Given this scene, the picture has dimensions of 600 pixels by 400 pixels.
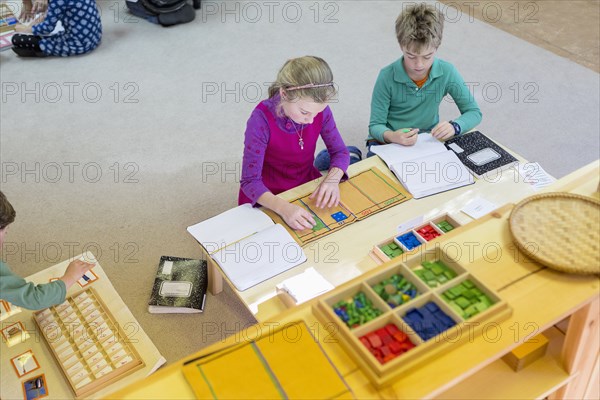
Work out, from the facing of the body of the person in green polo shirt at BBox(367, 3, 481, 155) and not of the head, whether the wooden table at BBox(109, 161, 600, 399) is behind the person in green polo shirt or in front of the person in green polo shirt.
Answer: in front

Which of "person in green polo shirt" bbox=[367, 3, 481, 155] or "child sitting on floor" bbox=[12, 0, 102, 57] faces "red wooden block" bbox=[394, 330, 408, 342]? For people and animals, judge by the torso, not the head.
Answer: the person in green polo shirt

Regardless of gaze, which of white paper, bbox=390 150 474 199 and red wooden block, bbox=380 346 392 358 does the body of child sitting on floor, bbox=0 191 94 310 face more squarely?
the white paper

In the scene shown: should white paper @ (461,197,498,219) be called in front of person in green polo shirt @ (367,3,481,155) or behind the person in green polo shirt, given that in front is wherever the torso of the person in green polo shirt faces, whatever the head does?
in front

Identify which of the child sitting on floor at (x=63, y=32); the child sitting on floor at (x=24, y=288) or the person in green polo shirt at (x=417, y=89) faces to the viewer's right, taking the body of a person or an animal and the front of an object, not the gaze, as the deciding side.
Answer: the child sitting on floor at (x=24, y=288)

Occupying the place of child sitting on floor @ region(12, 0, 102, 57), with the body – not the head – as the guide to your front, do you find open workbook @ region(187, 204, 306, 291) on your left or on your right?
on your left

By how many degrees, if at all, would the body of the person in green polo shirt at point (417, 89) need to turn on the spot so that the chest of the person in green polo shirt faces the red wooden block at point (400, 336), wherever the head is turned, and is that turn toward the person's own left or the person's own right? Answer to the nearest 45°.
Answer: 0° — they already face it

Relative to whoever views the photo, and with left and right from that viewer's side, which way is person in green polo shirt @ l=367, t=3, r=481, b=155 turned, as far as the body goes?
facing the viewer

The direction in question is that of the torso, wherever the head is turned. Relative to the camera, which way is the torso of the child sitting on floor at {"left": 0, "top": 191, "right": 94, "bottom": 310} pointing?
to the viewer's right

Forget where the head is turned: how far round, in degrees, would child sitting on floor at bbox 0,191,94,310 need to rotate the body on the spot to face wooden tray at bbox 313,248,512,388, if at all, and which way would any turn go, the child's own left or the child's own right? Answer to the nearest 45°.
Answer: approximately 45° to the child's own right

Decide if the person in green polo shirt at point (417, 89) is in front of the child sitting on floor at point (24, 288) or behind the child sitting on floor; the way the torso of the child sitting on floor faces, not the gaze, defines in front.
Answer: in front

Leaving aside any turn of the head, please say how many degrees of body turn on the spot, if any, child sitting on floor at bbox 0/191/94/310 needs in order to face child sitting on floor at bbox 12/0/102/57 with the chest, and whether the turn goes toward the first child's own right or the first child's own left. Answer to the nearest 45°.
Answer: approximately 90° to the first child's own left
